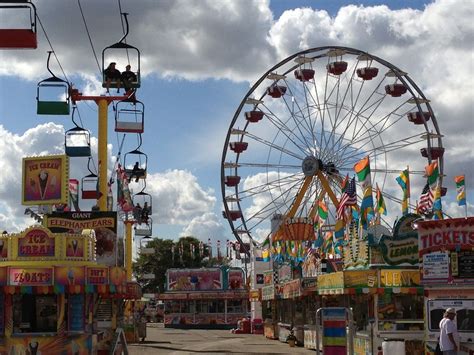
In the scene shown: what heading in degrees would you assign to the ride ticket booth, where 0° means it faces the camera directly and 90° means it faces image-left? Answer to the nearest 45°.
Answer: approximately 0°

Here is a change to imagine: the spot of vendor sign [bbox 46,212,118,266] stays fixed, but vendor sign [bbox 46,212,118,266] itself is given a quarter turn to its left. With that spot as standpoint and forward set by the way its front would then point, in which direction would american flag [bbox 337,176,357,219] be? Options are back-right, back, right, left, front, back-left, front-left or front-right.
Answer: front

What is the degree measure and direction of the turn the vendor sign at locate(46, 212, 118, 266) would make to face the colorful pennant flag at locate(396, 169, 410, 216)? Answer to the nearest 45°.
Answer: approximately 90° to its left
